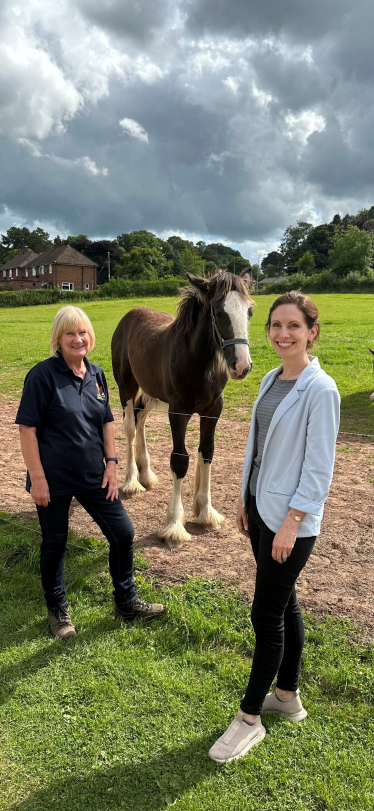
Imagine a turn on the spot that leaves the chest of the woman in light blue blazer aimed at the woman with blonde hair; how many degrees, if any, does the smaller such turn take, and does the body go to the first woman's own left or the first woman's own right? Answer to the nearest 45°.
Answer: approximately 90° to the first woman's own right

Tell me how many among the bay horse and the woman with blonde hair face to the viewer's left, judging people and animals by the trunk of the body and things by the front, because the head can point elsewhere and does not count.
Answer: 0

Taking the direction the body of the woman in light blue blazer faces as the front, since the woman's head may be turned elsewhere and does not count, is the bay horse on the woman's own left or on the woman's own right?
on the woman's own right

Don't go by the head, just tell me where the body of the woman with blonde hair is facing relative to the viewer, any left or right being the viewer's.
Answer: facing the viewer and to the right of the viewer

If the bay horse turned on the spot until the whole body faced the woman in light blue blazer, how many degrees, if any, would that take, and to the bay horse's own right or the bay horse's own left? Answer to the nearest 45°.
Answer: approximately 45° to the bay horse's own right

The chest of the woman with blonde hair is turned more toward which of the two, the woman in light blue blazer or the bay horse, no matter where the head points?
the woman in light blue blazer

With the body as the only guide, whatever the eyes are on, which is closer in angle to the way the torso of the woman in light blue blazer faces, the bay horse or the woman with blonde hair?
the woman with blonde hair

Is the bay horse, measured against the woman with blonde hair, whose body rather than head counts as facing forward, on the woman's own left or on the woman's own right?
on the woman's own left
